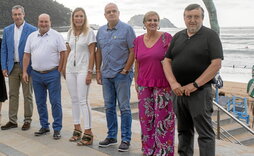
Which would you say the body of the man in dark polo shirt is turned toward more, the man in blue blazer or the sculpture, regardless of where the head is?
the man in blue blazer

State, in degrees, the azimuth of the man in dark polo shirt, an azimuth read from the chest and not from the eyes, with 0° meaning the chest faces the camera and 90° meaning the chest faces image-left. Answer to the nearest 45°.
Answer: approximately 45°

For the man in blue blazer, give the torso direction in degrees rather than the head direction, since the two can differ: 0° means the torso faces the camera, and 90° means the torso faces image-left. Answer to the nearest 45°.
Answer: approximately 0°

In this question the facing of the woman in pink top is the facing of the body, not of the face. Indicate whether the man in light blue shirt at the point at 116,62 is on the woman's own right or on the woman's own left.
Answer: on the woman's own right

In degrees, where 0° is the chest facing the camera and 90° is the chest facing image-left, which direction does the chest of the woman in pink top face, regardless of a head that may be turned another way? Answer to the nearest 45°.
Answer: approximately 0°

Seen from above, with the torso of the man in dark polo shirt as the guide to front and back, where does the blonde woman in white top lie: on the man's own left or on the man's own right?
on the man's own right

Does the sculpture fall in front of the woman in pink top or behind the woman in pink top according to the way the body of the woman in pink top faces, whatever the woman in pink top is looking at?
behind

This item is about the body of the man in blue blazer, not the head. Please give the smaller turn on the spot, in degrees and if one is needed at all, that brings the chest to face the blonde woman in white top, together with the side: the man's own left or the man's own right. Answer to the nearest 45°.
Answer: approximately 45° to the man's own left

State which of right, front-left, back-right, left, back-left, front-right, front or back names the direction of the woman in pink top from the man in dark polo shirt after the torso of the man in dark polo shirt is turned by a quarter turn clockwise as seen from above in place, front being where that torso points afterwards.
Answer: front

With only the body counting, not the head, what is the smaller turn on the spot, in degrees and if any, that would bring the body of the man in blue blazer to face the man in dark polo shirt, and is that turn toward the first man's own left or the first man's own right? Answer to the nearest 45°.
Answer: approximately 45° to the first man's own left

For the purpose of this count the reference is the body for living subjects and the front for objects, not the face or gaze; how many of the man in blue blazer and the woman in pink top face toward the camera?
2
